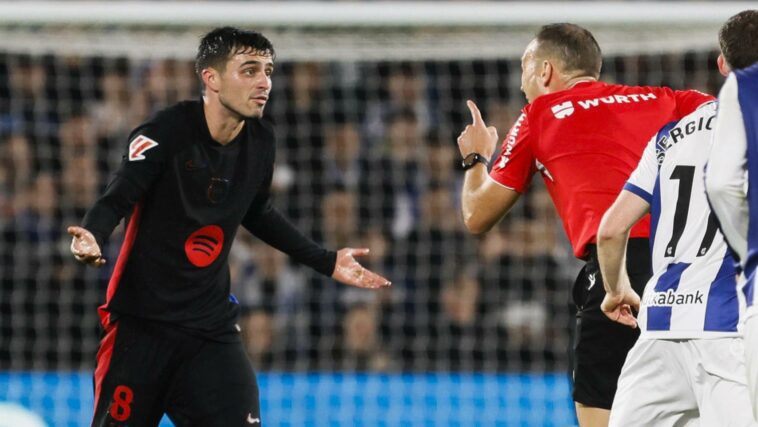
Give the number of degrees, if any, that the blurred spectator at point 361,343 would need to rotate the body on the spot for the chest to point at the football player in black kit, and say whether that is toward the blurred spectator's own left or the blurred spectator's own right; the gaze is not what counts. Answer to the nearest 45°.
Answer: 0° — they already face them

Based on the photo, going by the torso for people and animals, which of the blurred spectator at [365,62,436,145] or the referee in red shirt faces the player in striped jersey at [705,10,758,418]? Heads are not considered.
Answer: the blurred spectator

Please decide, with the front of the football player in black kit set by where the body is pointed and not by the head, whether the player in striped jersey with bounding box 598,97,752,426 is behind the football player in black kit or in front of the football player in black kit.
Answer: in front

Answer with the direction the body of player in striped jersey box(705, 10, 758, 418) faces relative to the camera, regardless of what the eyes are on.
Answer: away from the camera

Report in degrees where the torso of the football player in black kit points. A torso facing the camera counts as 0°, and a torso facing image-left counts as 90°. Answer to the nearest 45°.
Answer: approximately 315°

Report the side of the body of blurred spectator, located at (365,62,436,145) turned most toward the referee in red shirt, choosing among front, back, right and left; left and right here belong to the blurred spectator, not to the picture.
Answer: front

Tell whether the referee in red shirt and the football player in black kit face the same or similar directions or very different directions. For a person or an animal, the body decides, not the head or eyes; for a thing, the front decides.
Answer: very different directions

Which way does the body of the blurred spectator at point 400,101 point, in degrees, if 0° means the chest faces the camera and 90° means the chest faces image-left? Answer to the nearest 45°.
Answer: approximately 0°

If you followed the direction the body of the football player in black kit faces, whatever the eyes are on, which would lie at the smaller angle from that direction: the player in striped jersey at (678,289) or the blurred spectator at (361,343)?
the player in striped jersey

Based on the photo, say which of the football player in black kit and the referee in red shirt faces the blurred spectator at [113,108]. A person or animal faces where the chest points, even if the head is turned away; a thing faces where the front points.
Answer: the referee in red shirt

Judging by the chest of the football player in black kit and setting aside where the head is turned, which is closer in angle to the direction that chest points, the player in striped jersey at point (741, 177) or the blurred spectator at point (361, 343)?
the player in striped jersey

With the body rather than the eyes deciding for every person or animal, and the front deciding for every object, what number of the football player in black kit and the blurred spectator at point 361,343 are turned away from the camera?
0

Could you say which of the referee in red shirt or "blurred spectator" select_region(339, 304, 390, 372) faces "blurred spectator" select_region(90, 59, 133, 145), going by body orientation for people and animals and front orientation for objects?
the referee in red shirt

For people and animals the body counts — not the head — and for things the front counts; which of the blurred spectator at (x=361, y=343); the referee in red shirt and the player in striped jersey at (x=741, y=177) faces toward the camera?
the blurred spectator

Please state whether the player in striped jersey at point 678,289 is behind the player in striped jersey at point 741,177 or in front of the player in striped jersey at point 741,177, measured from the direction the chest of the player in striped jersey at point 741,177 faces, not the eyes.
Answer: in front

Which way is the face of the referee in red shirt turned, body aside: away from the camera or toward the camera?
away from the camera
